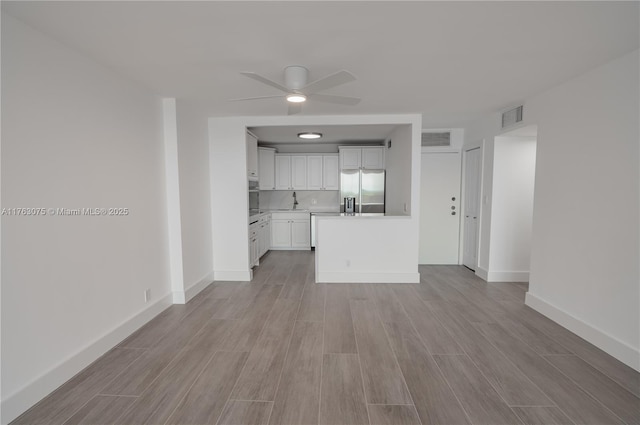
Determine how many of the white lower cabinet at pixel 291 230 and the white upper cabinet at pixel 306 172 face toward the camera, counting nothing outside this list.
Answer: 2

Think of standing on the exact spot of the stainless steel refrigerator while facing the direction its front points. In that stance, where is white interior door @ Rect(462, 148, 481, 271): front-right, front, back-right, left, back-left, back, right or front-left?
front-left

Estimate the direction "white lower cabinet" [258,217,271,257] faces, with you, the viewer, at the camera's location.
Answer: facing to the right of the viewer

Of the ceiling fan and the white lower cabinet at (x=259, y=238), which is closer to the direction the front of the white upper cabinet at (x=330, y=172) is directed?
the ceiling fan

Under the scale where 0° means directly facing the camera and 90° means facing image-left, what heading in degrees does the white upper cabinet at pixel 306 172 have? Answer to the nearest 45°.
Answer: approximately 0°

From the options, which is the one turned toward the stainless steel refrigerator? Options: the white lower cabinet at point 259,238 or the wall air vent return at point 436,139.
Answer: the white lower cabinet

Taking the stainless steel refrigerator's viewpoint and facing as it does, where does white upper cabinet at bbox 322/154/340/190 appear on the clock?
The white upper cabinet is roughly at 4 o'clock from the stainless steel refrigerator.

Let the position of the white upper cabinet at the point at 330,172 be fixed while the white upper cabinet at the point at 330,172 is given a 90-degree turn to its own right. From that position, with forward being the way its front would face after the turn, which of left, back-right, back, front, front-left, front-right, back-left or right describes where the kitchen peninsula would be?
left

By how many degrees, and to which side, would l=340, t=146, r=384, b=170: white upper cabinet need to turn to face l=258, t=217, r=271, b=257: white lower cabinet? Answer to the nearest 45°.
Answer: approximately 90° to its right

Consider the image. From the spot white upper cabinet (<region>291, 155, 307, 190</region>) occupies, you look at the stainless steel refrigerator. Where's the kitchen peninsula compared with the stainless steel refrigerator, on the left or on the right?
right

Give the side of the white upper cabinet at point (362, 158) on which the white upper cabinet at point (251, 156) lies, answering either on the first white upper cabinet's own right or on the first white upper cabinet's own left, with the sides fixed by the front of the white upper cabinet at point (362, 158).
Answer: on the first white upper cabinet's own right

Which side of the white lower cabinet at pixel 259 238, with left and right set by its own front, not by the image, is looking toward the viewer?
right

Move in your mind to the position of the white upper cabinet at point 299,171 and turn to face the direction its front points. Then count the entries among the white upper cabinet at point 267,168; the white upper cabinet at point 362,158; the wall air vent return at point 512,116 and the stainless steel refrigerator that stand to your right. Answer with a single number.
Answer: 1

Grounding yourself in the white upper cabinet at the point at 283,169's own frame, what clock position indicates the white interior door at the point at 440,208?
The white interior door is roughly at 10 o'clock from the white upper cabinet.

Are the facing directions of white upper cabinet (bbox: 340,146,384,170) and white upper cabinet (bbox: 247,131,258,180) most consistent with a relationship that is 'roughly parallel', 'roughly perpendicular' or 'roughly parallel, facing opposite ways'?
roughly perpendicular
